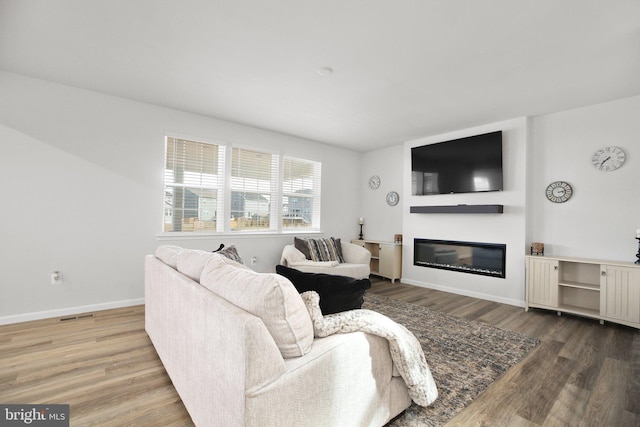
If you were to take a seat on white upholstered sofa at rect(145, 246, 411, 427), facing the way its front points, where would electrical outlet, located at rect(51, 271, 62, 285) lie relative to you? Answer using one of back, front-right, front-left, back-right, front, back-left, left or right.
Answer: left

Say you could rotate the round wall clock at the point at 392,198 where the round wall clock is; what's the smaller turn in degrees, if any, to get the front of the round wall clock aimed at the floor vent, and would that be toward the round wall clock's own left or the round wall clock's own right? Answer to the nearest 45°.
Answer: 0° — it already faces it

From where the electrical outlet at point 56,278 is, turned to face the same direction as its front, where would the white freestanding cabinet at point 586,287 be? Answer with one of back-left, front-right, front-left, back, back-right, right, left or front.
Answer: front-left

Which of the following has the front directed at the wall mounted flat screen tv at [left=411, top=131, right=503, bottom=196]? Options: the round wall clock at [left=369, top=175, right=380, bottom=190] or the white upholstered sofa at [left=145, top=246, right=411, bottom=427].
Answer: the white upholstered sofa

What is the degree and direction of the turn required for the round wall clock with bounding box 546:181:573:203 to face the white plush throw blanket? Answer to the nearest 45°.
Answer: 0° — it already faces it

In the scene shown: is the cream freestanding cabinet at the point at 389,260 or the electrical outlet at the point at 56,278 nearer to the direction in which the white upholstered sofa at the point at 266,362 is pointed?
the cream freestanding cabinet

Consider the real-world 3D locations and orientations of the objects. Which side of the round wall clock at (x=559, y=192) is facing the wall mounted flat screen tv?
right

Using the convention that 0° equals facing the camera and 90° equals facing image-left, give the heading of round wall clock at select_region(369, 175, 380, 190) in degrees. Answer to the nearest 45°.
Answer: approximately 45°

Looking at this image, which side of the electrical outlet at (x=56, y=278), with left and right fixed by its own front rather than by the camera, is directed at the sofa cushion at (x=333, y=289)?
front

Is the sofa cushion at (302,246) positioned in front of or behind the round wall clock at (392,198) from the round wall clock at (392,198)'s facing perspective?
in front

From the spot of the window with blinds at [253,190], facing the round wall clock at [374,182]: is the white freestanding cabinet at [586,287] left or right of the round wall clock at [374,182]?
right

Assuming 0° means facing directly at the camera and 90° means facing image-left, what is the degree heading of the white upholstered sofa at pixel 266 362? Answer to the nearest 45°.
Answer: approximately 225°
